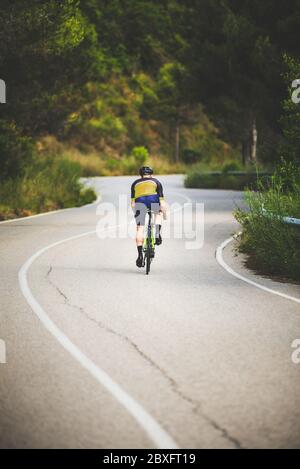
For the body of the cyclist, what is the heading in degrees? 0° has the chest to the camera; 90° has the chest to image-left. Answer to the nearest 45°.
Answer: approximately 180°

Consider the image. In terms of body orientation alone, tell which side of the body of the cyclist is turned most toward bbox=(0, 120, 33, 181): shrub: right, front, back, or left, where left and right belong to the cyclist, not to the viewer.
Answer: front
